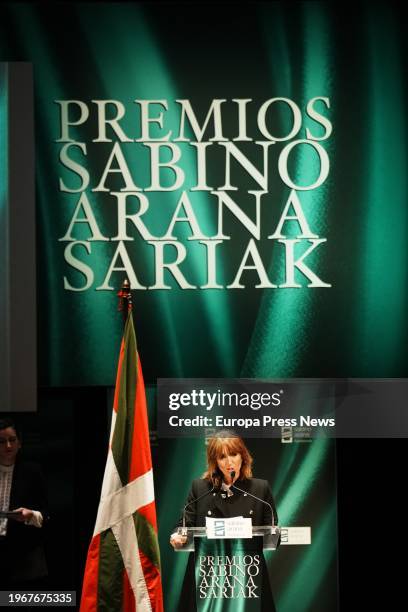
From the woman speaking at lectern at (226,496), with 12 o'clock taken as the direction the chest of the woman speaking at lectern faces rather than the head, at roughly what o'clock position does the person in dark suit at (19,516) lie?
The person in dark suit is roughly at 3 o'clock from the woman speaking at lectern.

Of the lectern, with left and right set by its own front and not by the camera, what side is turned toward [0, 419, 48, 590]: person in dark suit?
right

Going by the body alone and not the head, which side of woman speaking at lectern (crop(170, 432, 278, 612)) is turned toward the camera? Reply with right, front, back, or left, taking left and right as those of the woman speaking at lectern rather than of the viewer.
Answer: front
